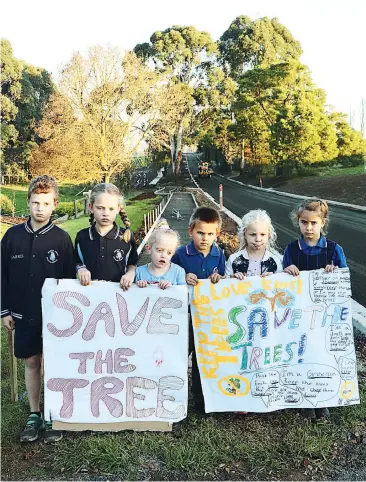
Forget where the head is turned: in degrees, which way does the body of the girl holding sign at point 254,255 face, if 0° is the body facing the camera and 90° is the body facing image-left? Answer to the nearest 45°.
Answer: approximately 0°

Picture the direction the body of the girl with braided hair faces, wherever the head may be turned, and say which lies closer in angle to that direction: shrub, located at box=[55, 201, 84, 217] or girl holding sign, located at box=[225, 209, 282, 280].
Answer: the girl holding sign

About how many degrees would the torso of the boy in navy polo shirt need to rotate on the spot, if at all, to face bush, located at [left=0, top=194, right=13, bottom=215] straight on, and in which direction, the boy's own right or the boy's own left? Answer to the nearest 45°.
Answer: approximately 135° to the boy's own right

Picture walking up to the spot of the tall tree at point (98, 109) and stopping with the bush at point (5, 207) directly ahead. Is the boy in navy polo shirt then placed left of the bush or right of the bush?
left
